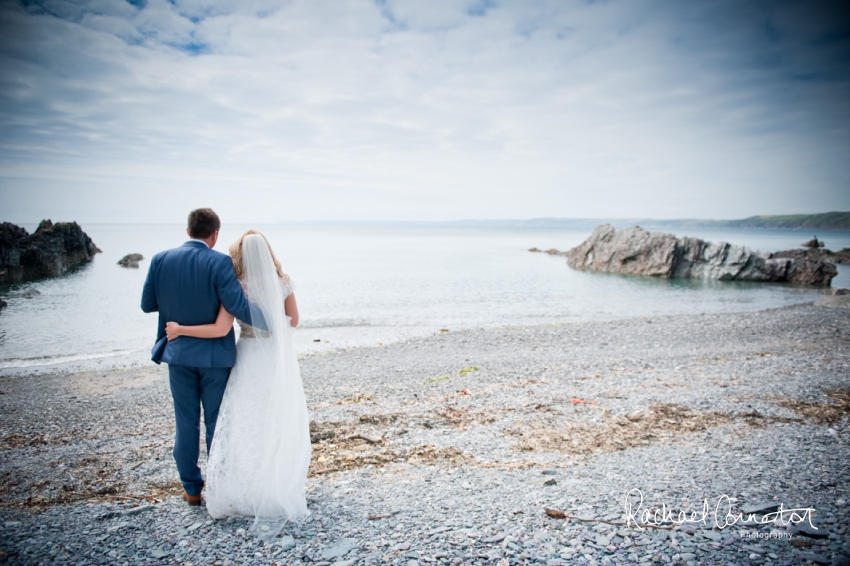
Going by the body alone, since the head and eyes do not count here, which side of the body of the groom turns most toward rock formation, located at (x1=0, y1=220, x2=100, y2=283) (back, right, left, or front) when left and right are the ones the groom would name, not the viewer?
front

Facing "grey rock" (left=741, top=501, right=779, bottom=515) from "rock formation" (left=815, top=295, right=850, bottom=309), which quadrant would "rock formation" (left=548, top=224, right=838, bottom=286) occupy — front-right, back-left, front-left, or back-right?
back-right

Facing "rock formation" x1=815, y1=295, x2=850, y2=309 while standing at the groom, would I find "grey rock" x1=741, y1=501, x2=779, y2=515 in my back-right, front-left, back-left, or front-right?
front-right

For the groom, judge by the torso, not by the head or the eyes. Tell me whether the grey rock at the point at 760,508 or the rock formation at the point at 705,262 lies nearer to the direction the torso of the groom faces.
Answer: the rock formation

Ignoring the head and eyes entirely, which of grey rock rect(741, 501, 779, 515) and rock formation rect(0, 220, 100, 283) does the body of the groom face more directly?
the rock formation

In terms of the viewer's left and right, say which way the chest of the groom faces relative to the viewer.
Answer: facing away from the viewer

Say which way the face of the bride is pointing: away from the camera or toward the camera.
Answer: away from the camera

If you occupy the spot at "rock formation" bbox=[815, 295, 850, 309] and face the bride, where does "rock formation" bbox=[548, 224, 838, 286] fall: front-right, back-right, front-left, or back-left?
back-right
